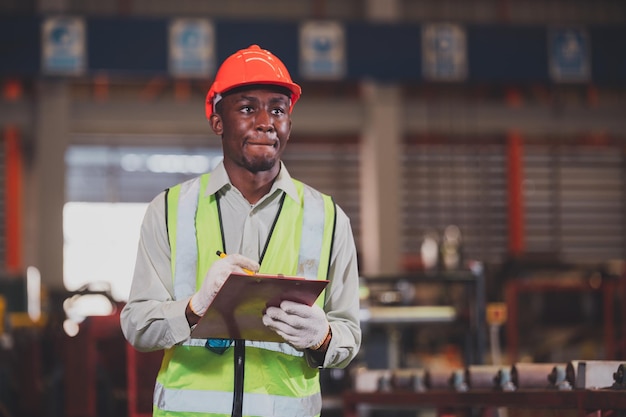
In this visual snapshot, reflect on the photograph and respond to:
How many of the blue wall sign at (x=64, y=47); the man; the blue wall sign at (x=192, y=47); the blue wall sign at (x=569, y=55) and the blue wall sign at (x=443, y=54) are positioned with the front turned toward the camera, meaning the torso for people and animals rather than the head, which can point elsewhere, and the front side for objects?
5

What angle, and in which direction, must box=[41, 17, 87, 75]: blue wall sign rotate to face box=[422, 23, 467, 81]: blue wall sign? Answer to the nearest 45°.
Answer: approximately 90° to its left

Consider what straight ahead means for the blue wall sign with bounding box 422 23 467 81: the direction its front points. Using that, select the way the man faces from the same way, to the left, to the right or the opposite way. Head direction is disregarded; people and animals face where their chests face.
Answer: the same way

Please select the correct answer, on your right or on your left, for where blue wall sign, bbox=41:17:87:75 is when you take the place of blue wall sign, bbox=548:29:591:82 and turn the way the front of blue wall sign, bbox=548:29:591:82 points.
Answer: on your right

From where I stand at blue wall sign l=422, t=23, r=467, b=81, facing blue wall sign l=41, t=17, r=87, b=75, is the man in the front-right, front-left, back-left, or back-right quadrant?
front-left

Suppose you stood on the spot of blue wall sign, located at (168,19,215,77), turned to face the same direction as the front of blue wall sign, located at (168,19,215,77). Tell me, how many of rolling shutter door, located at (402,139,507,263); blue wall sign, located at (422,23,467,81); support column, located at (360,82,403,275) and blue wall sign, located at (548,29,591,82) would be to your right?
0

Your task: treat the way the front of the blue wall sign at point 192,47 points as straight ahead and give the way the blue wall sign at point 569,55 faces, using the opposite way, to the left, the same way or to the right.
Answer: the same way

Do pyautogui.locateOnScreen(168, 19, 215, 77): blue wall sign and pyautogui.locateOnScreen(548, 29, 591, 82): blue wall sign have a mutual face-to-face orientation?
no

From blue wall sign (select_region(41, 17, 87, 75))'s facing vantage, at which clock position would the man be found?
The man is roughly at 12 o'clock from the blue wall sign.

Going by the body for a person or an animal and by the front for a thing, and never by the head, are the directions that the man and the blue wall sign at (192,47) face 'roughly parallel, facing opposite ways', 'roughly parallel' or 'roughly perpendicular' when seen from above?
roughly parallel

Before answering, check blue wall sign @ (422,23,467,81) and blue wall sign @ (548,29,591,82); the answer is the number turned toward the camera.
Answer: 2

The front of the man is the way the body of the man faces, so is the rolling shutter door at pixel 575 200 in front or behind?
behind

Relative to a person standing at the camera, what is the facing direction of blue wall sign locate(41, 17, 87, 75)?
facing the viewer

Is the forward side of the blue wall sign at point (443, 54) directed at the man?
yes

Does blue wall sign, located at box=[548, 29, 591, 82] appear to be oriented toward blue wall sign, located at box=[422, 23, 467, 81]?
no

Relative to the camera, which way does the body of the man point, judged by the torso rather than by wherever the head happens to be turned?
toward the camera

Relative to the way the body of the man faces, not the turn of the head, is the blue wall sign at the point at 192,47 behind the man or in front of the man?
behind

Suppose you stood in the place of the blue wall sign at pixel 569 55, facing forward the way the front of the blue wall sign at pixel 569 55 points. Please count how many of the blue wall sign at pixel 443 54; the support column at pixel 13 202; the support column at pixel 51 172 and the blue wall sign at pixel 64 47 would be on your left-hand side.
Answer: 0

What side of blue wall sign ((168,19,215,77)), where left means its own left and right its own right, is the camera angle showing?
front
